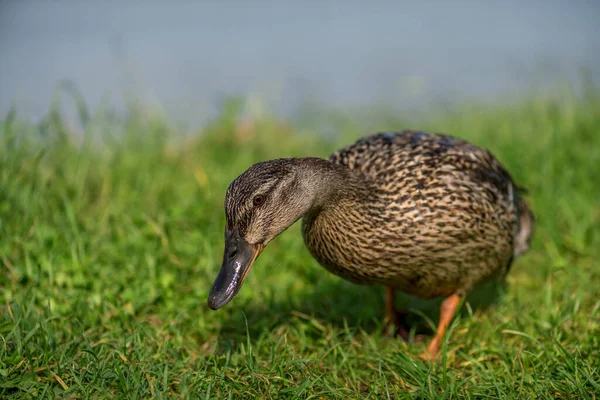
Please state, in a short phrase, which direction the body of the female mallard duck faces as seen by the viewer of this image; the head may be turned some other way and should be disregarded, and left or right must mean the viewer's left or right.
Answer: facing the viewer and to the left of the viewer
